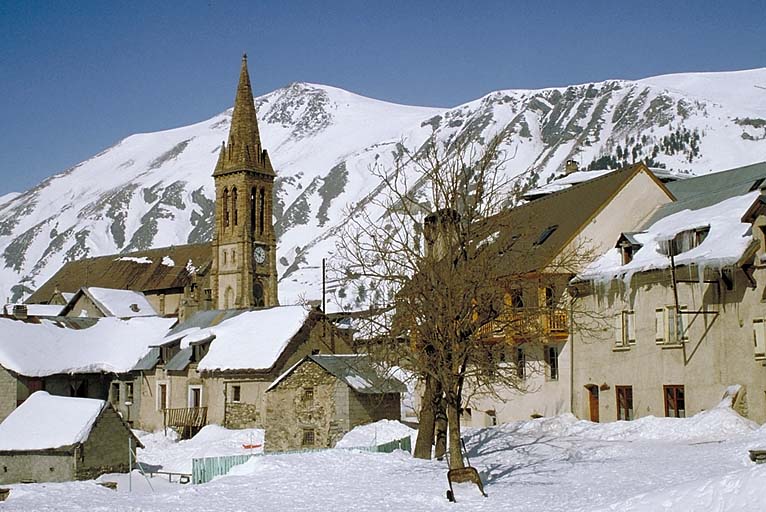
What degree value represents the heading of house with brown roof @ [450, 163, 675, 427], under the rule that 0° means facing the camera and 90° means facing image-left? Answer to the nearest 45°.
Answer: approximately 45°

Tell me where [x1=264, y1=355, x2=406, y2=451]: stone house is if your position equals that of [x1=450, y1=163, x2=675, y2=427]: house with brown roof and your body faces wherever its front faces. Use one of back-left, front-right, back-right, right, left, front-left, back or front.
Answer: front-right

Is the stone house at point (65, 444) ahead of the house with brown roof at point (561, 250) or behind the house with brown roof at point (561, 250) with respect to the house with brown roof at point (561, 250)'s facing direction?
ahead

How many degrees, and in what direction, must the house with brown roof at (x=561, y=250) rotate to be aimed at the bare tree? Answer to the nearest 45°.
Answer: approximately 45° to its left

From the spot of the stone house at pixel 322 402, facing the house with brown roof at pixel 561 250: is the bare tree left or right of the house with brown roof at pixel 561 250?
right

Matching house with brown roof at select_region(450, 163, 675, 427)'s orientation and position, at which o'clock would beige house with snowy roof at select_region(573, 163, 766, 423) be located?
beige house with snowy roof at select_region(573, 163, 766, 423) is roughly at 9 o'clock from house with brown roof at select_region(450, 163, 675, 427).
